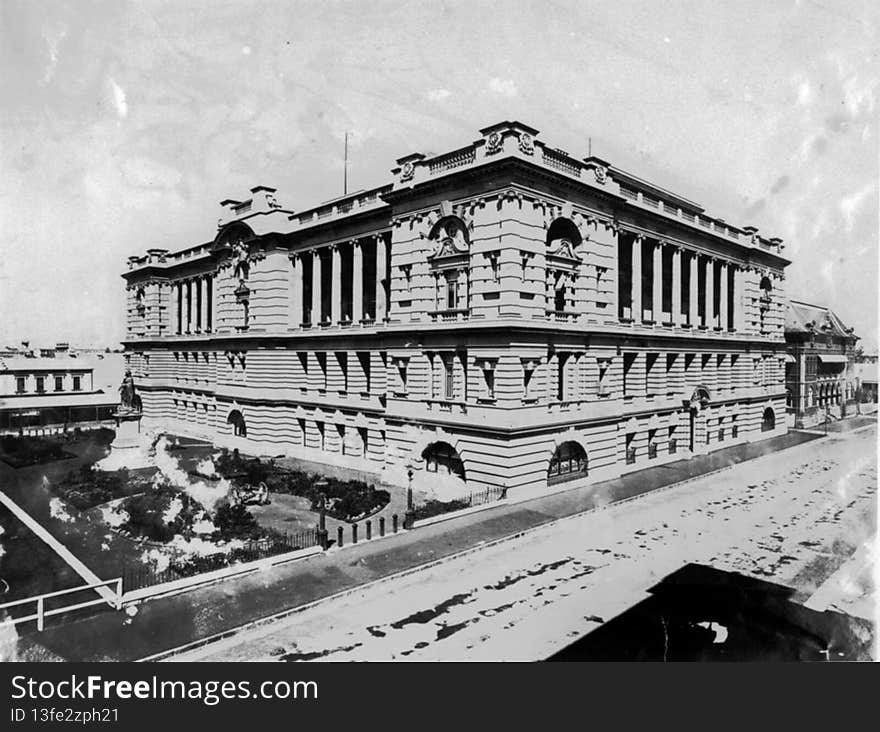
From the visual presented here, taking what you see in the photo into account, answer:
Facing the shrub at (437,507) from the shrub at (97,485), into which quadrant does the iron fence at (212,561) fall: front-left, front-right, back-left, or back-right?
front-right
